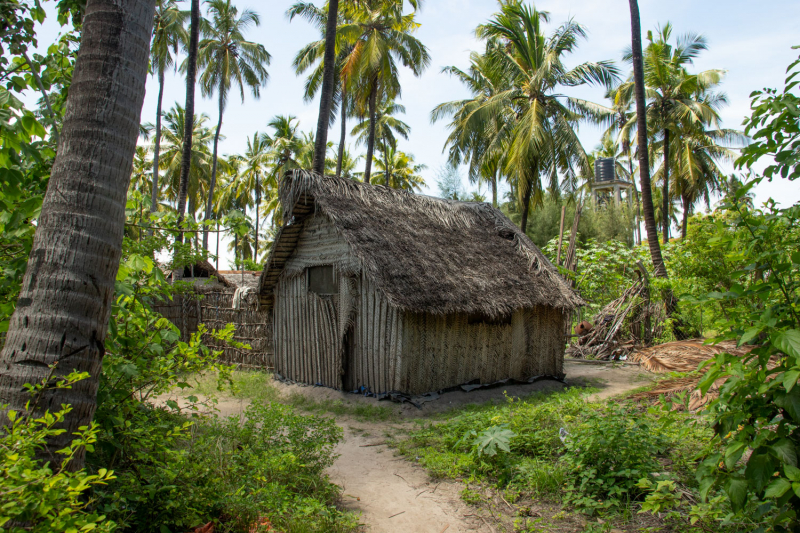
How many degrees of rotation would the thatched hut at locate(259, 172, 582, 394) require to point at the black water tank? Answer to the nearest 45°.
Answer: approximately 180°

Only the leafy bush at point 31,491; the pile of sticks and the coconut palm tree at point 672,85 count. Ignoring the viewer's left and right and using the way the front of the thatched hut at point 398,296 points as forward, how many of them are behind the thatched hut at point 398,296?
2

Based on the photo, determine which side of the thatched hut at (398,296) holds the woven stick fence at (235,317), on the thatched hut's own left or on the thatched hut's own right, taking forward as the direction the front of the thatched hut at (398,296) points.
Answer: on the thatched hut's own right

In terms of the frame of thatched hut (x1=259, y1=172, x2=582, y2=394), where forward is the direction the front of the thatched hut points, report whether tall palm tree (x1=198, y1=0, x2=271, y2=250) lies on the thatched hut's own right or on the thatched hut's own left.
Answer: on the thatched hut's own right

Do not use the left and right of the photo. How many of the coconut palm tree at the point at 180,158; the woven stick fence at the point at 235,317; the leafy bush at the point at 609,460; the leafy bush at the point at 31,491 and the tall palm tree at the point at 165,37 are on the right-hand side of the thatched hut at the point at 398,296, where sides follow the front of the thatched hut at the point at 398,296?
3

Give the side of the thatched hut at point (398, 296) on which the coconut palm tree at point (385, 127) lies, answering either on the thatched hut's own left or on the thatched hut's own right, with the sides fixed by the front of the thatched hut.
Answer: on the thatched hut's own right

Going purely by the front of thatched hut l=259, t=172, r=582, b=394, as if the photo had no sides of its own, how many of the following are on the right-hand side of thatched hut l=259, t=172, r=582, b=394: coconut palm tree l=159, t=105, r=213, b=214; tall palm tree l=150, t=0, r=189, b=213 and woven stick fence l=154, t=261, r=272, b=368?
3

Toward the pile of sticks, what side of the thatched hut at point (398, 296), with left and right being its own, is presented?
back

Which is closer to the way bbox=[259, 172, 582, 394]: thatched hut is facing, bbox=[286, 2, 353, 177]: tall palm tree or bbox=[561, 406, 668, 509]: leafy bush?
the leafy bush

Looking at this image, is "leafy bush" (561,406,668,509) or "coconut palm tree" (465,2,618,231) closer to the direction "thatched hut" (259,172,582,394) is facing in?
the leafy bush

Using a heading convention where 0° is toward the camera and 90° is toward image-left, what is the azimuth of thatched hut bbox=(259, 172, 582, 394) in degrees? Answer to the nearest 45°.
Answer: approximately 45°

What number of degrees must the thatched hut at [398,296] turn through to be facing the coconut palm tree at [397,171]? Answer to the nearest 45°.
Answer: approximately 135° to its right

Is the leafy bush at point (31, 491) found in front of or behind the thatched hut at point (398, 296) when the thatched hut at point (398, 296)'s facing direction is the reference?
in front

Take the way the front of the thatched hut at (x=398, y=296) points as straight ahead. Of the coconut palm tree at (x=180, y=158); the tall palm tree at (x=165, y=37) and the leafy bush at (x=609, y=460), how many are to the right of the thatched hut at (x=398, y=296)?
2
